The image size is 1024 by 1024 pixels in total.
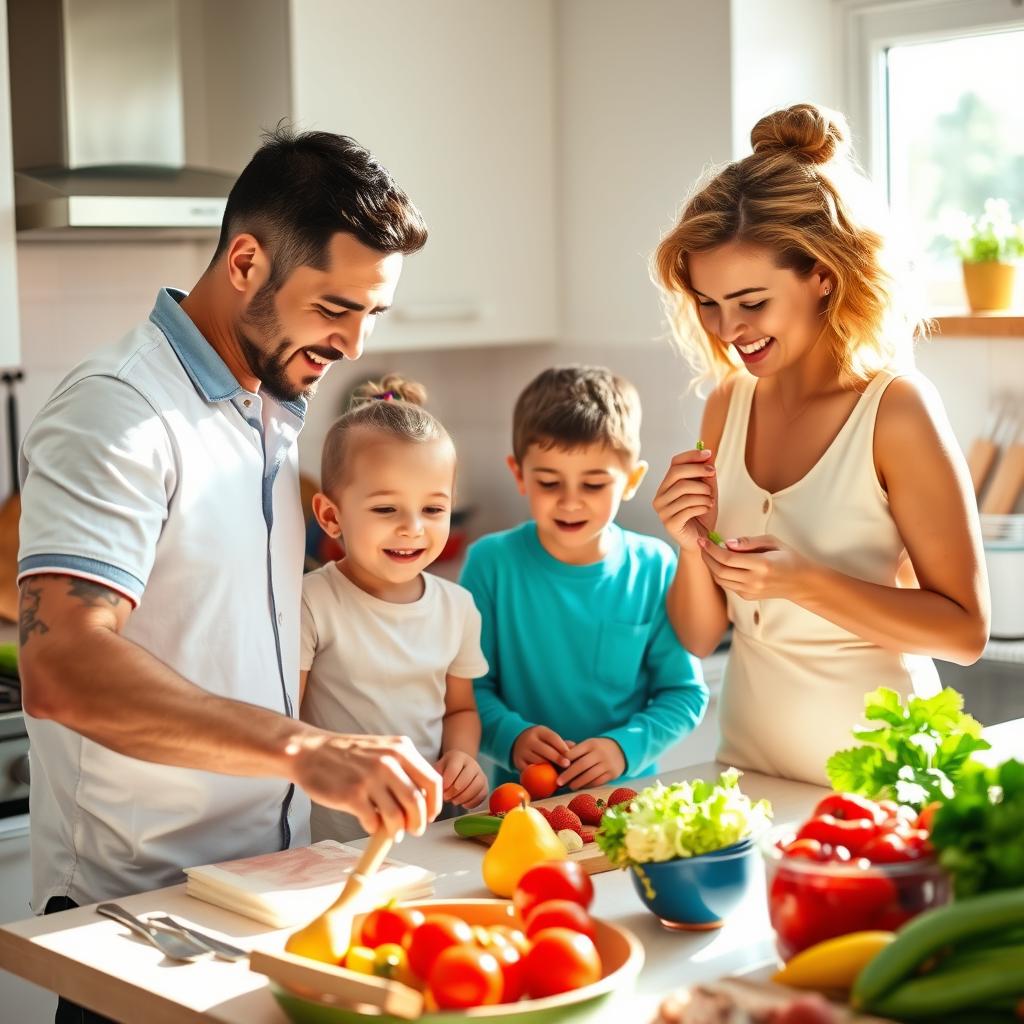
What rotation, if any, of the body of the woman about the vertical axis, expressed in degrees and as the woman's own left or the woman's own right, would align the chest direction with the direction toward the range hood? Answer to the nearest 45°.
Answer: approximately 90° to the woman's own right

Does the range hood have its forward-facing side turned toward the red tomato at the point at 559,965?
yes

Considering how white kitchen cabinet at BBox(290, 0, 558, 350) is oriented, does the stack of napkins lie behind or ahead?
ahead

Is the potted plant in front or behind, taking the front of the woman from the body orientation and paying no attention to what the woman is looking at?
behind

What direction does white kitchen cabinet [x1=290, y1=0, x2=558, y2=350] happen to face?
toward the camera

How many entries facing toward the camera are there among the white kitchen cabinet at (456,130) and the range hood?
2

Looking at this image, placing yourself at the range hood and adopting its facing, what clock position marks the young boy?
The young boy is roughly at 11 o'clock from the range hood.

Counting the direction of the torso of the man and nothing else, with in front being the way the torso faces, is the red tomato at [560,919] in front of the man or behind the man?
in front

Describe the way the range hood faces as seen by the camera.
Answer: facing the viewer

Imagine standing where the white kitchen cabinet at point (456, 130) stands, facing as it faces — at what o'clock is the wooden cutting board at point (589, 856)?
The wooden cutting board is roughly at 12 o'clock from the white kitchen cabinet.

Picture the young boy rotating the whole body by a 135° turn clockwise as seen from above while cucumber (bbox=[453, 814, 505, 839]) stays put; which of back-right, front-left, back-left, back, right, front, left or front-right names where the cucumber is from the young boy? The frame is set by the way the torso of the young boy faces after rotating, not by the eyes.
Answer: back-left
